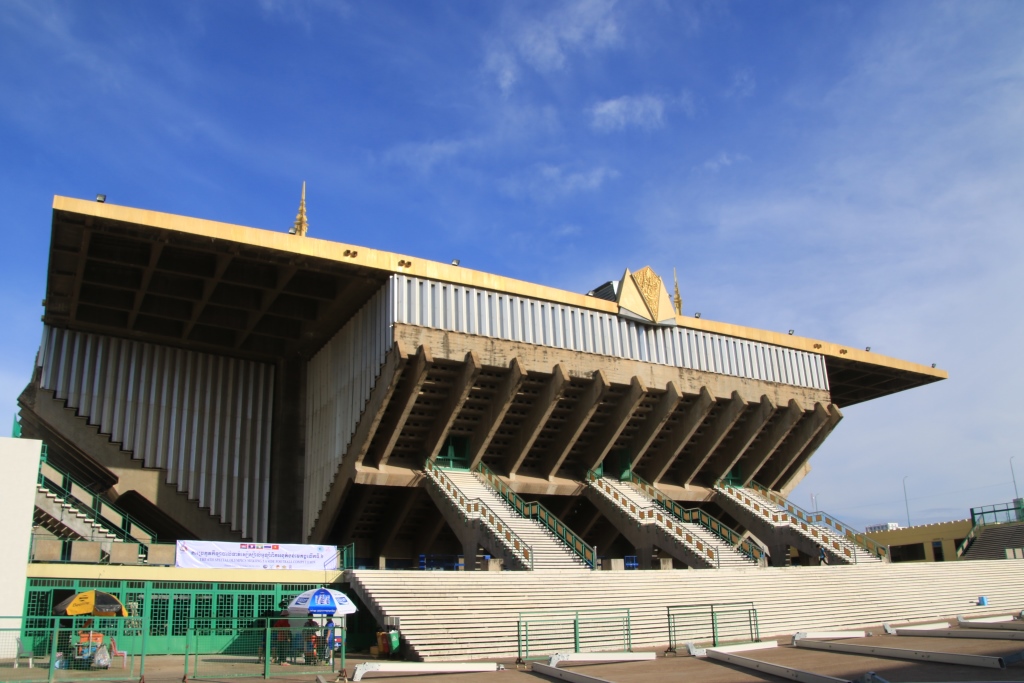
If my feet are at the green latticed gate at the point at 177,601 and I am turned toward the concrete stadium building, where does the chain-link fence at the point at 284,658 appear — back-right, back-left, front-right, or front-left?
back-right

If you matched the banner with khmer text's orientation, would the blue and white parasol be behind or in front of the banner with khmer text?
in front

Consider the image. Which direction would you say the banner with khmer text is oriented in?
toward the camera

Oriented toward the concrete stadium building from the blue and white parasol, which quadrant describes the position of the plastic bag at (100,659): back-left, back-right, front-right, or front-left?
back-left

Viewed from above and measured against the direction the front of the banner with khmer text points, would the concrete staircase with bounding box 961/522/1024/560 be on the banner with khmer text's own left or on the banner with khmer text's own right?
on the banner with khmer text's own left

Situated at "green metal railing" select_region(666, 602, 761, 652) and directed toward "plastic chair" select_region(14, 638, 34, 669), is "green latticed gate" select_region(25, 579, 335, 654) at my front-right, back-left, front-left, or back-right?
front-right

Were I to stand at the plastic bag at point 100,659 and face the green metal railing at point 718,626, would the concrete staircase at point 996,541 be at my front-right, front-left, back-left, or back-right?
front-left

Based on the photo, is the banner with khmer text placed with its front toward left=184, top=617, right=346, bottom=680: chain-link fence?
yes

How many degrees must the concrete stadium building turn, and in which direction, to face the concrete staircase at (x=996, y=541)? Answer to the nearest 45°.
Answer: approximately 45° to its left
